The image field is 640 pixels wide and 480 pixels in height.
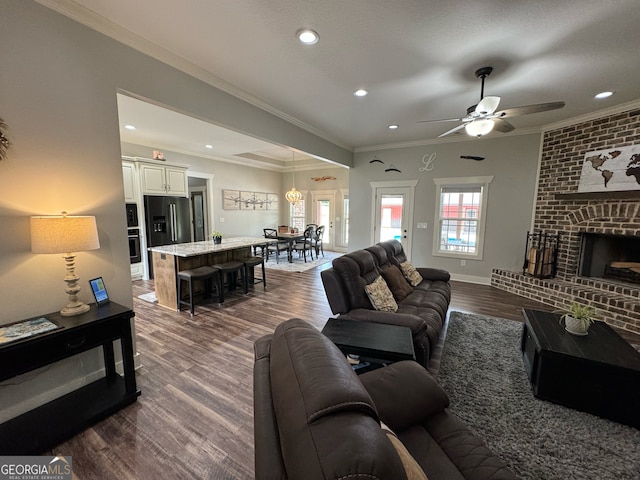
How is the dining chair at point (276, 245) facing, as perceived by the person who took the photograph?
facing away from the viewer and to the right of the viewer

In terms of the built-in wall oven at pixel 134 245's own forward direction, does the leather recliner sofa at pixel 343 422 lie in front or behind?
in front

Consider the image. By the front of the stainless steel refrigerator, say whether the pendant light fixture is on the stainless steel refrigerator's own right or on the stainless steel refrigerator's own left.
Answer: on the stainless steel refrigerator's own left

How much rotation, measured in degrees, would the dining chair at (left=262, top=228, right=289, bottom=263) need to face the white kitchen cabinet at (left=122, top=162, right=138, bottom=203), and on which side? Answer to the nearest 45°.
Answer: approximately 180°

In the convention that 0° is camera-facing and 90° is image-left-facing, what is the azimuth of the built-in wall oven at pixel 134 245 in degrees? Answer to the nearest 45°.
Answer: approximately 315°

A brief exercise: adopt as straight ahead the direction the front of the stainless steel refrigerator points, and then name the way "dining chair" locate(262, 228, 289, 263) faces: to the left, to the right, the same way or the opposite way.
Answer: to the left

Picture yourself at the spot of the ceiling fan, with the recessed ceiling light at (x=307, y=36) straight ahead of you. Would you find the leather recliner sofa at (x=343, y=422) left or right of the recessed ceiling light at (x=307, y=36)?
left

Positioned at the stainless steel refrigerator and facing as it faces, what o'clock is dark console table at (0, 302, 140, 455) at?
The dark console table is roughly at 2 o'clock from the stainless steel refrigerator.

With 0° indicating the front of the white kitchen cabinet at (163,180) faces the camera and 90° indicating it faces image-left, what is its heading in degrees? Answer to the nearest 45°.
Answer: approximately 315°
